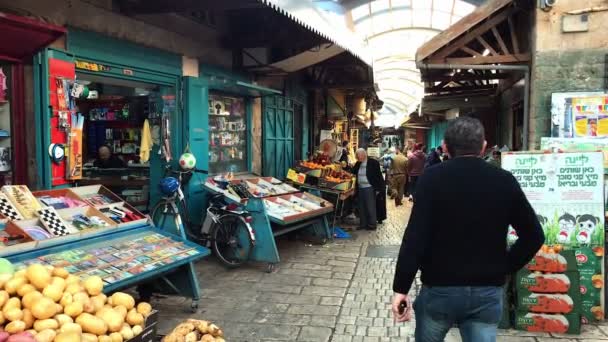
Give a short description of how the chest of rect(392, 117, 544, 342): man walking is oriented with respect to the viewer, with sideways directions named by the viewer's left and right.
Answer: facing away from the viewer

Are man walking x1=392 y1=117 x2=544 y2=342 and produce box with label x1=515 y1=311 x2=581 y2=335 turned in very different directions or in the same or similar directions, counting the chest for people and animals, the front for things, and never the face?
very different directions

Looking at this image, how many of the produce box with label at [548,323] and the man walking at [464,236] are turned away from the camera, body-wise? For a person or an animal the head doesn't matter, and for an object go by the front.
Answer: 1

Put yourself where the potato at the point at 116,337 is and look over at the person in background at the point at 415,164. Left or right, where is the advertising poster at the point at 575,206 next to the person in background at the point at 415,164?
right

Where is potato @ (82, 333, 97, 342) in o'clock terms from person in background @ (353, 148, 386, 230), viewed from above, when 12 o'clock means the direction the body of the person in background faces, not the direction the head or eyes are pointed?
The potato is roughly at 11 o'clock from the person in background.

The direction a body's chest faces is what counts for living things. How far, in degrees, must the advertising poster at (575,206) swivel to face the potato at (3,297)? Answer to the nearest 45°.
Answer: approximately 45° to its right

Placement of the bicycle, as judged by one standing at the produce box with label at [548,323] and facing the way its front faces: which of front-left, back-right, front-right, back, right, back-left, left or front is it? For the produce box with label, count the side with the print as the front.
right

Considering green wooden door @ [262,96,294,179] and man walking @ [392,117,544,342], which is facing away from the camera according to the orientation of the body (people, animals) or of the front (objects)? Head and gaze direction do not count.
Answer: the man walking

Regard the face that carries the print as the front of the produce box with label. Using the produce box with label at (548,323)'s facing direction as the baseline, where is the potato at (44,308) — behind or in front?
in front

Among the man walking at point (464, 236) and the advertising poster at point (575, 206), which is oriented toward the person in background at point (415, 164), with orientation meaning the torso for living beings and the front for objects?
the man walking
